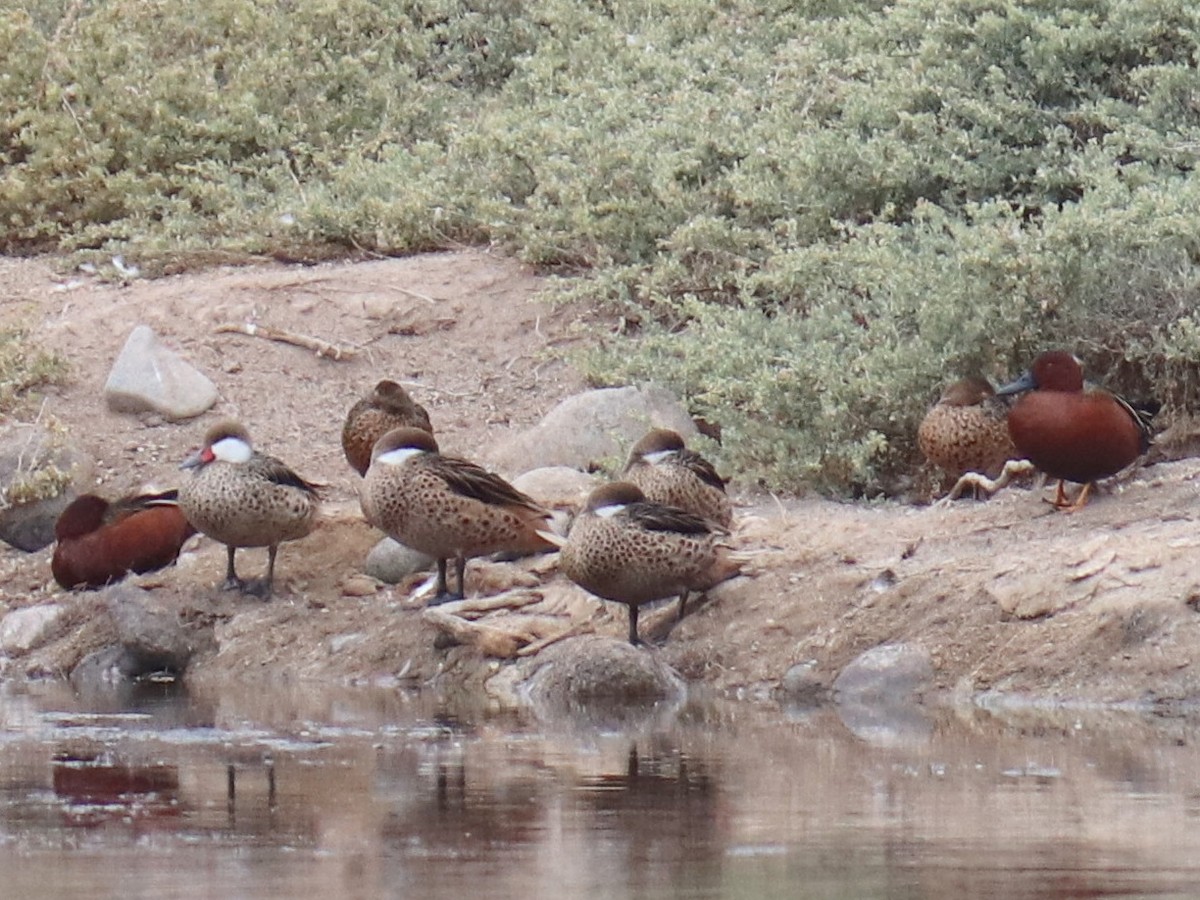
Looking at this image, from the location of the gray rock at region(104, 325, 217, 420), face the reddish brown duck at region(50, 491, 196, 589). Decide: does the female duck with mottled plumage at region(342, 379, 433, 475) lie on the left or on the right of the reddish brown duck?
left

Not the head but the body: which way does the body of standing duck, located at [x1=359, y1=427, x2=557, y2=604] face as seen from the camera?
to the viewer's left

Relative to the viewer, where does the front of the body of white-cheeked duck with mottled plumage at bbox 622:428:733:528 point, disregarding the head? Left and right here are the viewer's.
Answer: facing to the left of the viewer

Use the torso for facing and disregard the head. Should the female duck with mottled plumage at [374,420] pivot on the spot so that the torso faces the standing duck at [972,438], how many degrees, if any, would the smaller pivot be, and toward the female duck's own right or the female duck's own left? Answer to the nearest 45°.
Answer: approximately 135° to the female duck's own left

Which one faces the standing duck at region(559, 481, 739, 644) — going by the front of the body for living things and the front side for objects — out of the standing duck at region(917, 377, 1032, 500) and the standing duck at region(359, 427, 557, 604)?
the standing duck at region(917, 377, 1032, 500)

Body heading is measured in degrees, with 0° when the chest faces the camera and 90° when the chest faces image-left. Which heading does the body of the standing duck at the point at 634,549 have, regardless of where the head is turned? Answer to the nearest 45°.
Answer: approximately 90°

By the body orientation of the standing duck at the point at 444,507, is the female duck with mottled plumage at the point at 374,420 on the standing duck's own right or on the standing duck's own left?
on the standing duck's own right

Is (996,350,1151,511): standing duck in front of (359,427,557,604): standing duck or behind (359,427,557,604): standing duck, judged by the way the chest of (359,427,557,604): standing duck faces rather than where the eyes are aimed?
behind

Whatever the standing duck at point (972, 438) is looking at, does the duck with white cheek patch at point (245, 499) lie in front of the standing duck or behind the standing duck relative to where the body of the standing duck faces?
in front

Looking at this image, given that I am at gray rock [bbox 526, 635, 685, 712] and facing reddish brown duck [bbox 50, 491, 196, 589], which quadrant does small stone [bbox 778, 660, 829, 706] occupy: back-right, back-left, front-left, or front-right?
back-right

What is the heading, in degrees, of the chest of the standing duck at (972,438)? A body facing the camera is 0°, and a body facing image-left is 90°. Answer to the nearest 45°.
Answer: approximately 45°

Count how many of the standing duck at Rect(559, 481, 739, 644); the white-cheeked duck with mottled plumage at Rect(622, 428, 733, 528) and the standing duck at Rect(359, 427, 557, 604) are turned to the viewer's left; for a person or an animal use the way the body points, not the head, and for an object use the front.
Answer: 3

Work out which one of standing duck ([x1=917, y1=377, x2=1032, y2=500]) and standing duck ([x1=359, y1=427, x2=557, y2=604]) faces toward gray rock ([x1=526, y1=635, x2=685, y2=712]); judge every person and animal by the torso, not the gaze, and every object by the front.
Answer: standing duck ([x1=917, y1=377, x2=1032, y2=500])

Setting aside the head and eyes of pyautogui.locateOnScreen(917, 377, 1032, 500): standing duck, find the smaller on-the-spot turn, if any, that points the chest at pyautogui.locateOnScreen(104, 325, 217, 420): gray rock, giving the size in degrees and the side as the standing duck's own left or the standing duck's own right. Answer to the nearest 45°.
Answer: approximately 45° to the standing duck's own right
